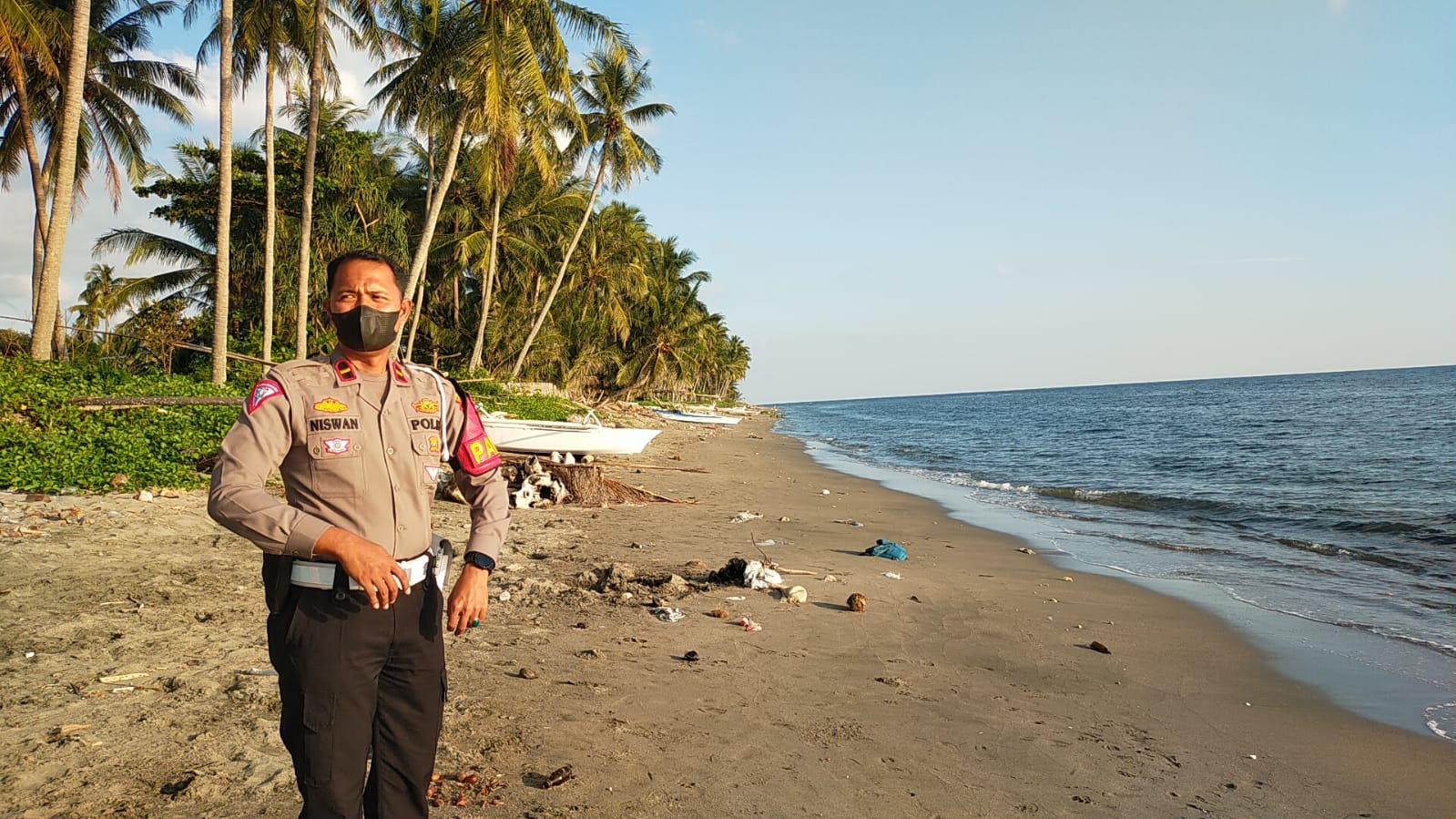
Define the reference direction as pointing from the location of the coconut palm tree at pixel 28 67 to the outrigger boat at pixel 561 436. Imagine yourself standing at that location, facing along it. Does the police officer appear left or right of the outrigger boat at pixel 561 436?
right

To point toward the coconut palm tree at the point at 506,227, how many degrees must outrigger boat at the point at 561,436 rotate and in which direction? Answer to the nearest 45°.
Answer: approximately 90° to its left

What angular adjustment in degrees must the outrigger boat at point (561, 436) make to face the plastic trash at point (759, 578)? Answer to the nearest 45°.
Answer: approximately 90° to its right

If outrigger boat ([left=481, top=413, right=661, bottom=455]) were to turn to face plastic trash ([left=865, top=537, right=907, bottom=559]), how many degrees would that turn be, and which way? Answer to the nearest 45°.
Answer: approximately 45° to its right

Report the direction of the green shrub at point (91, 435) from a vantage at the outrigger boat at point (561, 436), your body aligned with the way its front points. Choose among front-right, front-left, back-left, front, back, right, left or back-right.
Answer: back-right

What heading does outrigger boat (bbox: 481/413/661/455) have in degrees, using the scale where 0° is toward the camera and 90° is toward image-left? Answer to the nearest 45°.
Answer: approximately 270°

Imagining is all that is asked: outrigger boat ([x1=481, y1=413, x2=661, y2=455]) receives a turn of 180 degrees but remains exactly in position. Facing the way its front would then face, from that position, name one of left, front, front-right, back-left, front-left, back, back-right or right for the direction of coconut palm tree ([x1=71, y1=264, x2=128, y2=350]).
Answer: front-right

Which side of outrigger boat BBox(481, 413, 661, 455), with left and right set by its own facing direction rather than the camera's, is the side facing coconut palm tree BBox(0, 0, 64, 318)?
back

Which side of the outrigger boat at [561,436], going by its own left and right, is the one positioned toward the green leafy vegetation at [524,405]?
left

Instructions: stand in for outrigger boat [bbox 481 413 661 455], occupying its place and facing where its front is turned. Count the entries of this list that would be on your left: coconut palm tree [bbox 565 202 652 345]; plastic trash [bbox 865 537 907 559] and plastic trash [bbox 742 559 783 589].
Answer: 1

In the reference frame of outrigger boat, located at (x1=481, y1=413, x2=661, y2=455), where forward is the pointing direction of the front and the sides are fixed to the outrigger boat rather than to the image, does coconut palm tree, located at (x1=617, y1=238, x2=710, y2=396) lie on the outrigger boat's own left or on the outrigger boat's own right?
on the outrigger boat's own left

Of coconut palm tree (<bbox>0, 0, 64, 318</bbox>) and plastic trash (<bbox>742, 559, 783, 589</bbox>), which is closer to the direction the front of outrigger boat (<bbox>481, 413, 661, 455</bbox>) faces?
the plastic trash

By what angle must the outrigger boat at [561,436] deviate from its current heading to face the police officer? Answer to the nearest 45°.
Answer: approximately 90° to its right

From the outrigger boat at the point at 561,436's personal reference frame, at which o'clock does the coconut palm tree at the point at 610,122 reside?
The coconut palm tree is roughly at 9 o'clock from the outrigger boat.
